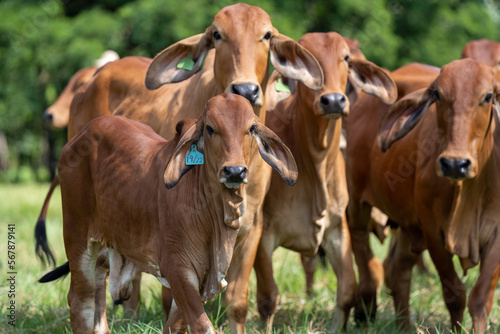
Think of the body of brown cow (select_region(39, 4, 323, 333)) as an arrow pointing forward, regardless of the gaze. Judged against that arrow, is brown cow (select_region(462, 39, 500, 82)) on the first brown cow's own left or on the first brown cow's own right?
on the first brown cow's own left

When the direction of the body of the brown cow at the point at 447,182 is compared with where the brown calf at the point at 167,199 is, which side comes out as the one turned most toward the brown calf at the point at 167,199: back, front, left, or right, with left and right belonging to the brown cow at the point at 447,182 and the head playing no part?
right

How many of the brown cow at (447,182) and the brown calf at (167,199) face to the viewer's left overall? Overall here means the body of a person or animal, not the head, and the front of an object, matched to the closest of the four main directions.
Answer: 0

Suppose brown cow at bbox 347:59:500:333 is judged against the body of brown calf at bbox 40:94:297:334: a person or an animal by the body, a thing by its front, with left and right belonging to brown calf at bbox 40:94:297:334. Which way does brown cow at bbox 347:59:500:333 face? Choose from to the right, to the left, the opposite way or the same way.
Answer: the same way

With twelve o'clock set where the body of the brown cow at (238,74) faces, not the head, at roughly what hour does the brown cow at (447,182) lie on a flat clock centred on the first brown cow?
The brown cow at (447,182) is roughly at 11 o'clock from the brown cow at (238,74).

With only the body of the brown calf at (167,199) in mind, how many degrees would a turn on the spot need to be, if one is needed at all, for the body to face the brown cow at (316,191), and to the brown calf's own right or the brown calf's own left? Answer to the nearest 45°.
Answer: approximately 90° to the brown calf's own left

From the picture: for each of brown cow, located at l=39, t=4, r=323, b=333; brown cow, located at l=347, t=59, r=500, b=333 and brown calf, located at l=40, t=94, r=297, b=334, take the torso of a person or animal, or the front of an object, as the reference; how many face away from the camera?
0

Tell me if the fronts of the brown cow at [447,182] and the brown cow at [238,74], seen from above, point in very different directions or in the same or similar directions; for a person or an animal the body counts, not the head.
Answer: same or similar directions

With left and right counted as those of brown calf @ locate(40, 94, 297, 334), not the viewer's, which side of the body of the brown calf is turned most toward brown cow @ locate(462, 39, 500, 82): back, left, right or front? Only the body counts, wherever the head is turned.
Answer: left

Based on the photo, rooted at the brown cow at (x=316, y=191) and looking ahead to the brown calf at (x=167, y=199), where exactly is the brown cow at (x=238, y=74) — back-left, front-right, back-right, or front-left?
front-right

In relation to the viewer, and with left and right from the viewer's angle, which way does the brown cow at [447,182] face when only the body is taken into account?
facing the viewer and to the right of the viewer

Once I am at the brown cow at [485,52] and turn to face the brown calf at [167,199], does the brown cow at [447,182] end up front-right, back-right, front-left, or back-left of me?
front-left
